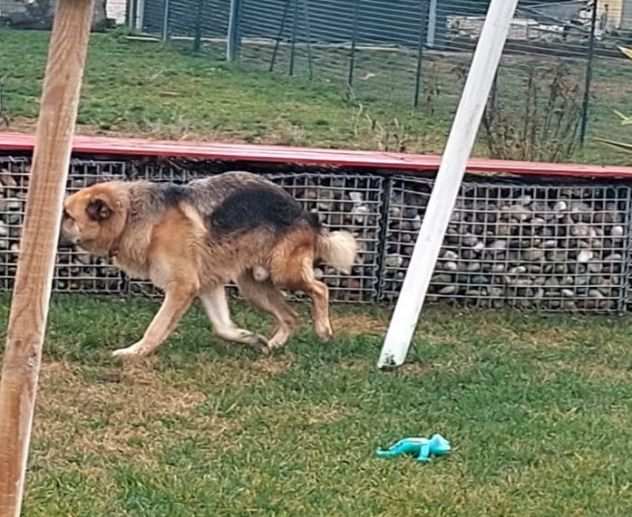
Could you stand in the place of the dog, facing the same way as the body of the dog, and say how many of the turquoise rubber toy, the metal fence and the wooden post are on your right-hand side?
1

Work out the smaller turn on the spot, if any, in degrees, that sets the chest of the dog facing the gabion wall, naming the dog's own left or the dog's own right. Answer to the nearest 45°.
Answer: approximately 135° to the dog's own right

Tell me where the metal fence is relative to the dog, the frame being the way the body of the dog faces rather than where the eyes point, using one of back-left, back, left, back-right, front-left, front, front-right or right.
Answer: right

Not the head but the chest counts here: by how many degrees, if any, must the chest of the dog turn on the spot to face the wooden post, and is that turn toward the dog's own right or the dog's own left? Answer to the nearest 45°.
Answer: approximately 90° to the dog's own left

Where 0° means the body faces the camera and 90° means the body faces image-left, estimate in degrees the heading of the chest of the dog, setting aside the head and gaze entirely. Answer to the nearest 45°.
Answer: approximately 90°

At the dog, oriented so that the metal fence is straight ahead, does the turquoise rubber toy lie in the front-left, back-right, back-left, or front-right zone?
back-right

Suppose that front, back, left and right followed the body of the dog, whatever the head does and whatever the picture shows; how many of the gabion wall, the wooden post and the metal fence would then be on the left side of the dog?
1

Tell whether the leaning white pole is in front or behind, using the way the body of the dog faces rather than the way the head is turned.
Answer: behind
